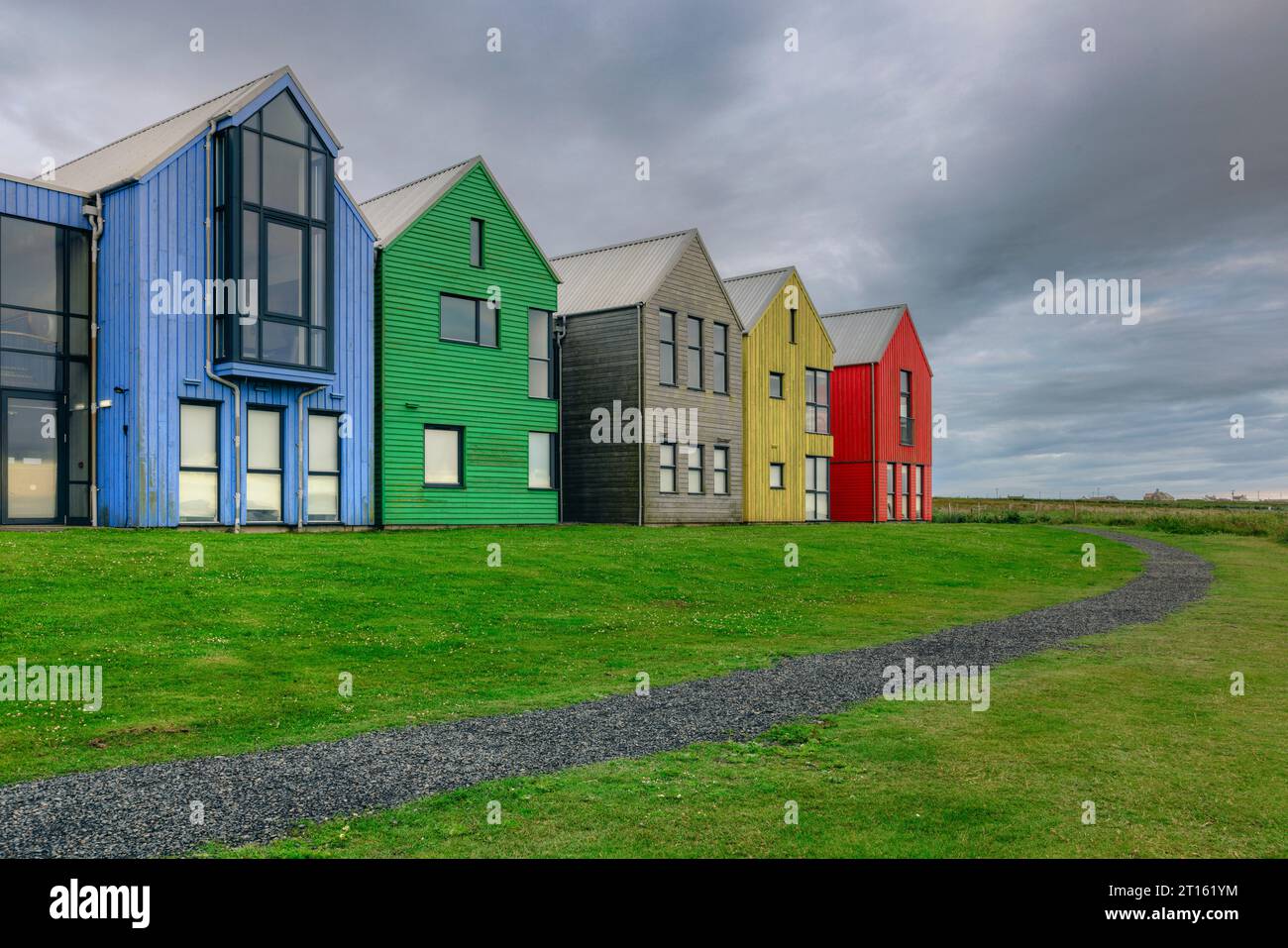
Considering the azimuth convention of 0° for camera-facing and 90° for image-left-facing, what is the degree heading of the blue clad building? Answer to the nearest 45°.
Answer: approximately 315°

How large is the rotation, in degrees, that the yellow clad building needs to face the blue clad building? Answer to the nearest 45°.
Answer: approximately 90° to its right

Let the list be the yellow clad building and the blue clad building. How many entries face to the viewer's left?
0

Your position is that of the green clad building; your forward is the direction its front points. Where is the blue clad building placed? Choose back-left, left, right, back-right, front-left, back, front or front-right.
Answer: right

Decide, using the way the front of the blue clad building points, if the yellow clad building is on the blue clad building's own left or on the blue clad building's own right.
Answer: on the blue clad building's own left

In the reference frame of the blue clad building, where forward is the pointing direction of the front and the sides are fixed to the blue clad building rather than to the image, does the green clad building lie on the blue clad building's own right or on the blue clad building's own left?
on the blue clad building's own left

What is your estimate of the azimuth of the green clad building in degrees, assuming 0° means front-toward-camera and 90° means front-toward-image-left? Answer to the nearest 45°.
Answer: approximately 315°

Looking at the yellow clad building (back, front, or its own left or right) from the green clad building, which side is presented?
right

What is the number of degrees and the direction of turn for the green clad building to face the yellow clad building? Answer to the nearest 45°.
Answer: approximately 90° to its left
